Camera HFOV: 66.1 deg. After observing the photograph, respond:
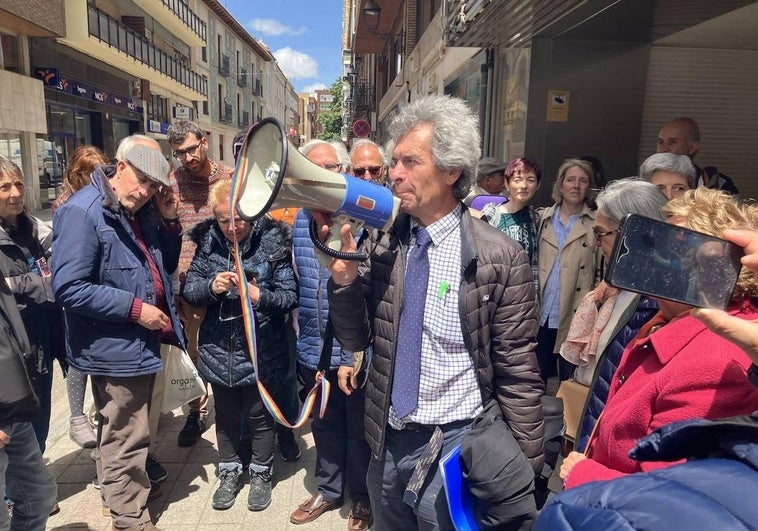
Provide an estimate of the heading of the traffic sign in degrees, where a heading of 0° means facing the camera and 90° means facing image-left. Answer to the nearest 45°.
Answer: approximately 0°

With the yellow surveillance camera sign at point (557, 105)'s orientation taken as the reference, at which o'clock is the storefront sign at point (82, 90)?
the storefront sign at point (82, 90) is roughly at 4 o'clock from the yellow surveillance camera sign at point (557, 105).

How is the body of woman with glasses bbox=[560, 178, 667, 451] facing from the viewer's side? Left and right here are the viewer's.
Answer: facing to the left of the viewer

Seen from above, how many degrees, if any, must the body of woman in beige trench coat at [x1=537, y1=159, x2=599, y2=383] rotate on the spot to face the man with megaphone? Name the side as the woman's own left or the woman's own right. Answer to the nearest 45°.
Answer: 0° — they already face them

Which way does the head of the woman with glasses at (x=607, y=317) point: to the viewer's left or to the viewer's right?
to the viewer's left

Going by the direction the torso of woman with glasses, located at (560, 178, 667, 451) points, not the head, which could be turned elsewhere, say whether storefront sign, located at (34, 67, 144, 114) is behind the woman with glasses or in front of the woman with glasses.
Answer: in front

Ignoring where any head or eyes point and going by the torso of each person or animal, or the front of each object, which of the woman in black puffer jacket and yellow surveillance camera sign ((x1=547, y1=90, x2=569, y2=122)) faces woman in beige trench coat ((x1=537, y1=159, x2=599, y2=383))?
the yellow surveillance camera sign

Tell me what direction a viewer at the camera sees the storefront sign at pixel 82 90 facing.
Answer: facing the viewer and to the right of the viewer

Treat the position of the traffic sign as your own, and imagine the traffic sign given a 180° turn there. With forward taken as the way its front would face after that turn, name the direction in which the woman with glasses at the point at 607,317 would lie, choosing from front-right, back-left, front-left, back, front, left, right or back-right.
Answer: back

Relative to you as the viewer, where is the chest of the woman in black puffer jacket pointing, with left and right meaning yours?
facing the viewer

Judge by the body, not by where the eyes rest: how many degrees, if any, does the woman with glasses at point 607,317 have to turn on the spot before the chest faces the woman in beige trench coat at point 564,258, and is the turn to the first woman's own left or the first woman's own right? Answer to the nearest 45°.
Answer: approximately 90° to the first woman's own right

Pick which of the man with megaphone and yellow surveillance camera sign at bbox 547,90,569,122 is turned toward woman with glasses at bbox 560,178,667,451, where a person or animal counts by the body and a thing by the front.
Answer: the yellow surveillance camera sign

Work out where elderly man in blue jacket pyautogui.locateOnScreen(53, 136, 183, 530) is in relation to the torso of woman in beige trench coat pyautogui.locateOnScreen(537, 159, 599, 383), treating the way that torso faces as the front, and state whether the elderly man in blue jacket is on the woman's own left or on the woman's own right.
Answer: on the woman's own right

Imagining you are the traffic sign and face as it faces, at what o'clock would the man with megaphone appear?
The man with megaphone is roughly at 12 o'clock from the traffic sign.

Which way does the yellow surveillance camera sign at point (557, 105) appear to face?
toward the camera
